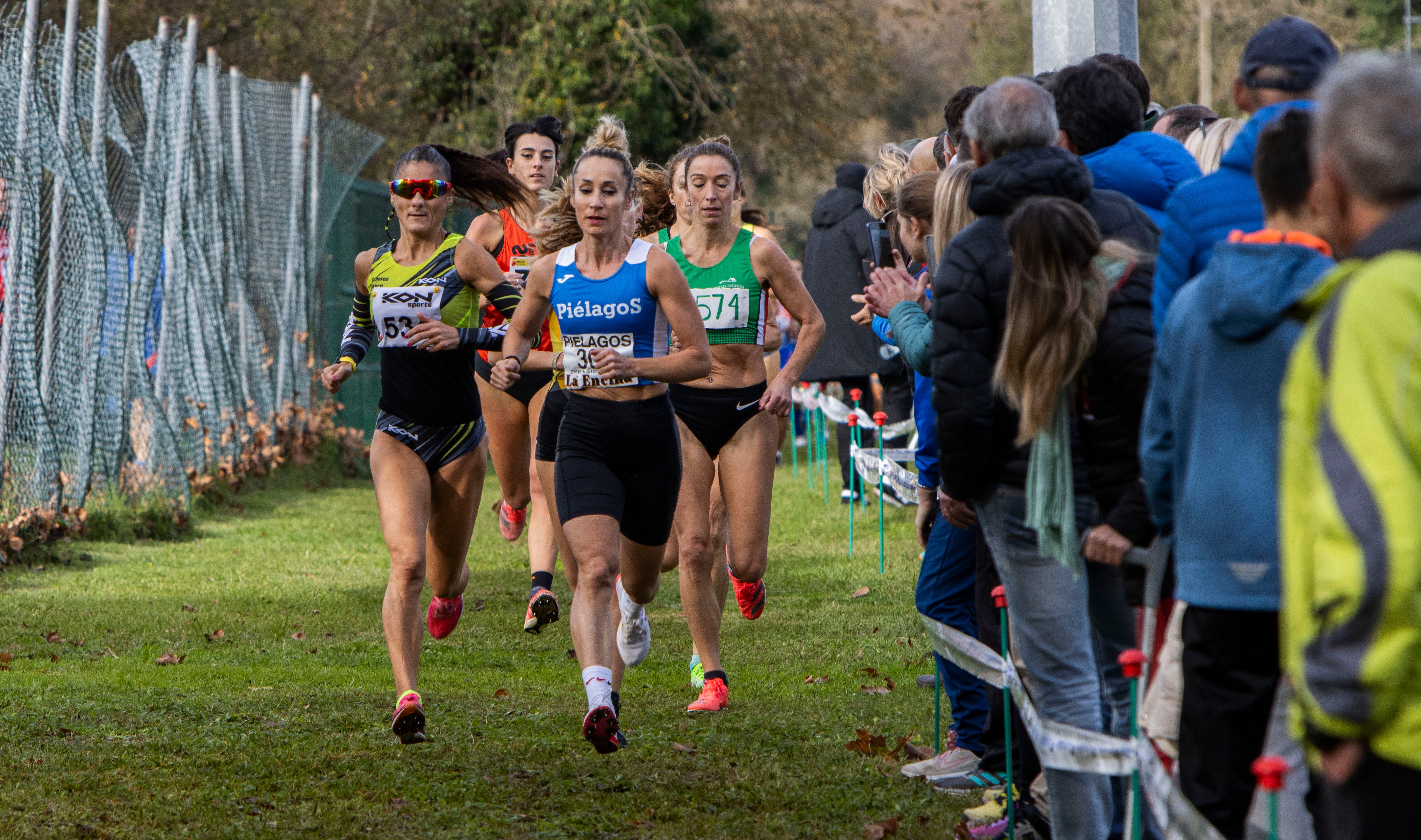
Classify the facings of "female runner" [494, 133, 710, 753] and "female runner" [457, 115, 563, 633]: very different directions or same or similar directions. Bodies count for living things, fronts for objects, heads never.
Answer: same or similar directions

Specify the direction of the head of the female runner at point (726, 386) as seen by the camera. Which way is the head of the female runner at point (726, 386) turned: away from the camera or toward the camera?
toward the camera

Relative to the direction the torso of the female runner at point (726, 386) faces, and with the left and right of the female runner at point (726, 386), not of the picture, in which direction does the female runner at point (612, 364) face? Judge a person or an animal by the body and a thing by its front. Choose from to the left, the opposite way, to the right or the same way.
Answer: the same way

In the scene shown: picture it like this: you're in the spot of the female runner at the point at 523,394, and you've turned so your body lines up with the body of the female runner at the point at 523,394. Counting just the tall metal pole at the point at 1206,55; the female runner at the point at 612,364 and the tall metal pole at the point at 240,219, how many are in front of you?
1

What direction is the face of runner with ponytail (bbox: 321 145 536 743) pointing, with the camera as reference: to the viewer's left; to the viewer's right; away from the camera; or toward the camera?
toward the camera

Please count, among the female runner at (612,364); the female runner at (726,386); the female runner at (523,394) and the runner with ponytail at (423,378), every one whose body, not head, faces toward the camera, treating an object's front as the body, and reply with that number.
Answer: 4

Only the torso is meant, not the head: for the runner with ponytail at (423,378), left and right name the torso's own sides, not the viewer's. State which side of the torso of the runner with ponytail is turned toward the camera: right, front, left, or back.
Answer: front

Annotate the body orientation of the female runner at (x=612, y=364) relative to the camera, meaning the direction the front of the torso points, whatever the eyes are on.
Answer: toward the camera

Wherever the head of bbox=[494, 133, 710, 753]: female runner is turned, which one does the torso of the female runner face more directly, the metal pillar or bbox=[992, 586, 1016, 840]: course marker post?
the course marker post

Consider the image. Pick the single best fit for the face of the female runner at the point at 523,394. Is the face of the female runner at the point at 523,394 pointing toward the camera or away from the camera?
toward the camera

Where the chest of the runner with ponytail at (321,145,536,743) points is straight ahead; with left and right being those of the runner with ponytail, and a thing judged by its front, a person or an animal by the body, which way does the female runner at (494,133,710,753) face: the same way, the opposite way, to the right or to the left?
the same way

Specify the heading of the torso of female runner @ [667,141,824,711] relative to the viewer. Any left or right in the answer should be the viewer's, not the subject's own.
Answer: facing the viewer

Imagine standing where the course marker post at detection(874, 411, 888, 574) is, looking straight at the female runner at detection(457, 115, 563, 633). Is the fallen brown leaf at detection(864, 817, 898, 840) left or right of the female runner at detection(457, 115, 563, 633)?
left

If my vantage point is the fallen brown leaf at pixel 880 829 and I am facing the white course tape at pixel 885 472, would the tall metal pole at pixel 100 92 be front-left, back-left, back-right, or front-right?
front-left

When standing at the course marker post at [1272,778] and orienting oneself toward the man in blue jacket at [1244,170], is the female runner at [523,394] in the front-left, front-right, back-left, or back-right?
front-left
